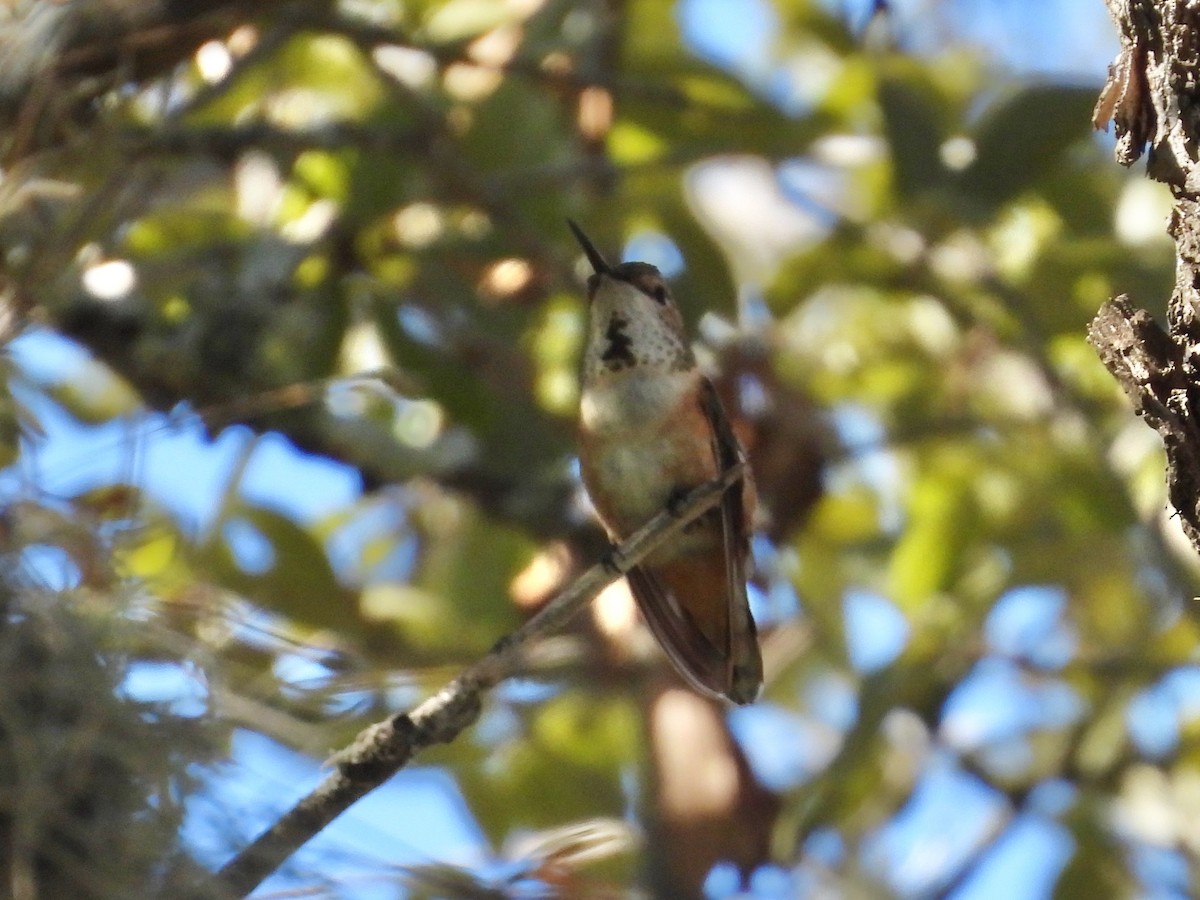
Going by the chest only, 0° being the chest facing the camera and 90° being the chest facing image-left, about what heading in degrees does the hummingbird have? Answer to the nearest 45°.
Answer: approximately 45°

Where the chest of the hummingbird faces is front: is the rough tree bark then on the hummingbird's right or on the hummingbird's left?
on the hummingbird's left
